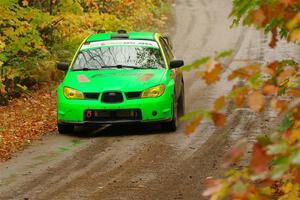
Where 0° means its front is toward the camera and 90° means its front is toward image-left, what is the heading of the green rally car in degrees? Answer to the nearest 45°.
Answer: approximately 0°

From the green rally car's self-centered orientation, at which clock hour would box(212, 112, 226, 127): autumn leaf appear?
The autumn leaf is roughly at 12 o'clock from the green rally car.

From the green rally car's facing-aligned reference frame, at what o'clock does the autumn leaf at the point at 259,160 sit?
The autumn leaf is roughly at 12 o'clock from the green rally car.

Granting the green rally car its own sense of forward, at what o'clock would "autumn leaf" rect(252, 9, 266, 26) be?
The autumn leaf is roughly at 12 o'clock from the green rally car.

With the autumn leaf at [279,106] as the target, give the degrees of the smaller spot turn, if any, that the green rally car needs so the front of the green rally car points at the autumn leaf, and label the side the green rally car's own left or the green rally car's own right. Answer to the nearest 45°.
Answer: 0° — it already faces it

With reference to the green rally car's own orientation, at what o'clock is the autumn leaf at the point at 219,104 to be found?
The autumn leaf is roughly at 12 o'clock from the green rally car.
